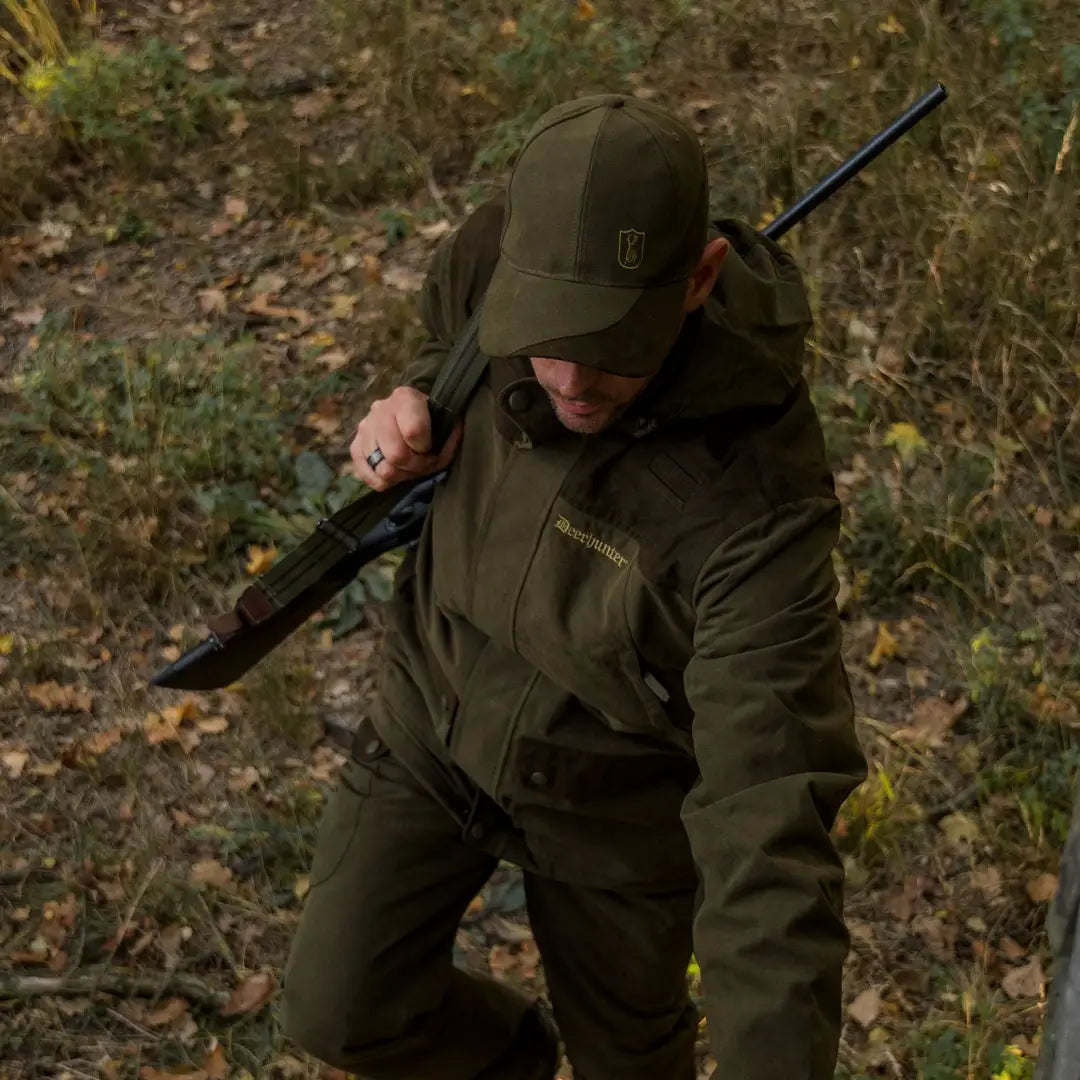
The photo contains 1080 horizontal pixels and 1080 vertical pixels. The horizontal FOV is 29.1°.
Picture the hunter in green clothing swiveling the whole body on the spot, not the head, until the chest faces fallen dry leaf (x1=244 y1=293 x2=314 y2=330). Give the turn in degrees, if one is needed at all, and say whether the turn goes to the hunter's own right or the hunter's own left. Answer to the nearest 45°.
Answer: approximately 135° to the hunter's own right

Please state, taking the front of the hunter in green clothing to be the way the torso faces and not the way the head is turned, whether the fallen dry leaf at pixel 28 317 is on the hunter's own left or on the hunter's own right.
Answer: on the hunter's own right

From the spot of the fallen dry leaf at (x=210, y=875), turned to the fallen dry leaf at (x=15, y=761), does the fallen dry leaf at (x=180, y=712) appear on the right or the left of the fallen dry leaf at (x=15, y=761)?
right

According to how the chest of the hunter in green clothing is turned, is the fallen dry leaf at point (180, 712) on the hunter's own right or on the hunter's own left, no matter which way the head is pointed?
on the hunter's own right

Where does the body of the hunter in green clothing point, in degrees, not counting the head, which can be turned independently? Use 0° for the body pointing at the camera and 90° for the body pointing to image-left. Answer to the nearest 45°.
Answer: approximately 45°
